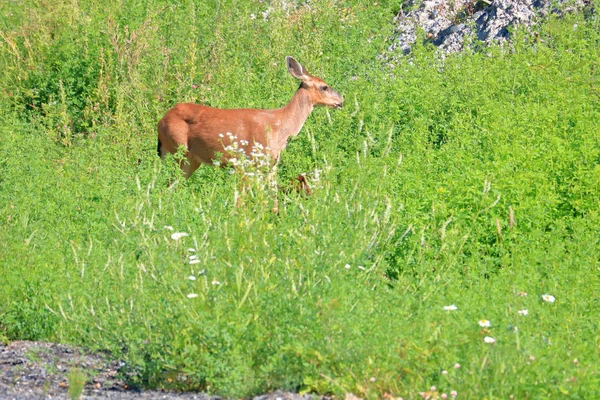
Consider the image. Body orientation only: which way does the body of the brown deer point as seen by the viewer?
to the viewer's right

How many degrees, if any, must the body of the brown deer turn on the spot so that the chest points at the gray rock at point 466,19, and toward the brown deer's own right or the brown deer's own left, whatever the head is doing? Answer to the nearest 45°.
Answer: approximately 45° to the brown deer's own left
